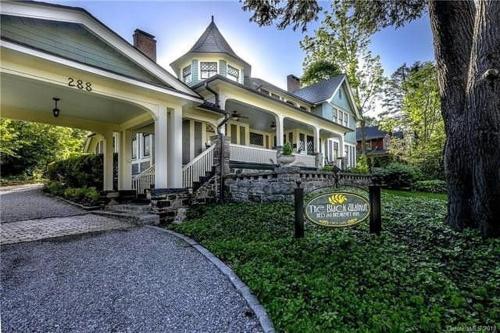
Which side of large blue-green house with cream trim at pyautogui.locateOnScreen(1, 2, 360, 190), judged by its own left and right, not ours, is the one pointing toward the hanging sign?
front

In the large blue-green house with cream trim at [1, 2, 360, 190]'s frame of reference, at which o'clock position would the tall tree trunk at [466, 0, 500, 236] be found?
The tall tree trunk is roughly at 12 o'clock from the large blue-green house with cream trim.

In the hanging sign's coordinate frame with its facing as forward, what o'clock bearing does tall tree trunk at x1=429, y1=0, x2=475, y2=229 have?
The tall tree trunk is roughly at 8 o'clock from the hanging sign.

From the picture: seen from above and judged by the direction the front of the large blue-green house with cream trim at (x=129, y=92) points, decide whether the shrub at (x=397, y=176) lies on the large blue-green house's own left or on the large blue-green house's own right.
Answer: on the large blue-green house's own left

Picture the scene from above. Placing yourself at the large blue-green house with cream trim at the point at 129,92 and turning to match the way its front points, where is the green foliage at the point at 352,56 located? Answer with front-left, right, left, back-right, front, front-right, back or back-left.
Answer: left

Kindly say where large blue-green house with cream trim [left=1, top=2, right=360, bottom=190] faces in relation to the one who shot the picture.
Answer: facing the viewer and to the right of the viewer

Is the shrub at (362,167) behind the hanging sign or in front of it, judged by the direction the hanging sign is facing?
behind

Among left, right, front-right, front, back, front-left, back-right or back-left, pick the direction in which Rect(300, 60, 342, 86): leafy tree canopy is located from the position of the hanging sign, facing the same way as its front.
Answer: back

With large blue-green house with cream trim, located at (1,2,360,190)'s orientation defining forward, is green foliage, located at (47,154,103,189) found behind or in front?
behind

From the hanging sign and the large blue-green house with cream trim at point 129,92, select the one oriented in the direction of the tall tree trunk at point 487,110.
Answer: the large blue-green house with cream trim

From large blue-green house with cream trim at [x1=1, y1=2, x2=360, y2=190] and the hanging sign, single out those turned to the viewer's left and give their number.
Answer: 0

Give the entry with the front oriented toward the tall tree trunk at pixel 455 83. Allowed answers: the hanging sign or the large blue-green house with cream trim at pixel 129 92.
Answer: the large blue-green house with cream trim

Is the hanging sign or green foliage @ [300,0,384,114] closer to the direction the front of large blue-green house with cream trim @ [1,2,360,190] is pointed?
the hanging sign

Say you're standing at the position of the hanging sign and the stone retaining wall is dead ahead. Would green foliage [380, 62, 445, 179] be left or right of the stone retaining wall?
right

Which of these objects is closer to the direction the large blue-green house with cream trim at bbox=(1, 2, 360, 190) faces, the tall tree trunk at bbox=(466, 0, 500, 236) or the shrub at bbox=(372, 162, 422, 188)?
the tall tree trunk
